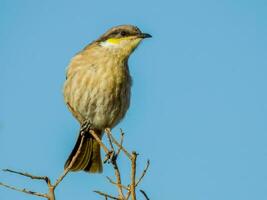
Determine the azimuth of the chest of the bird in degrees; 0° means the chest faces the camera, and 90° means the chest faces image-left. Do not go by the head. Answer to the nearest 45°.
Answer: approximately 315°
